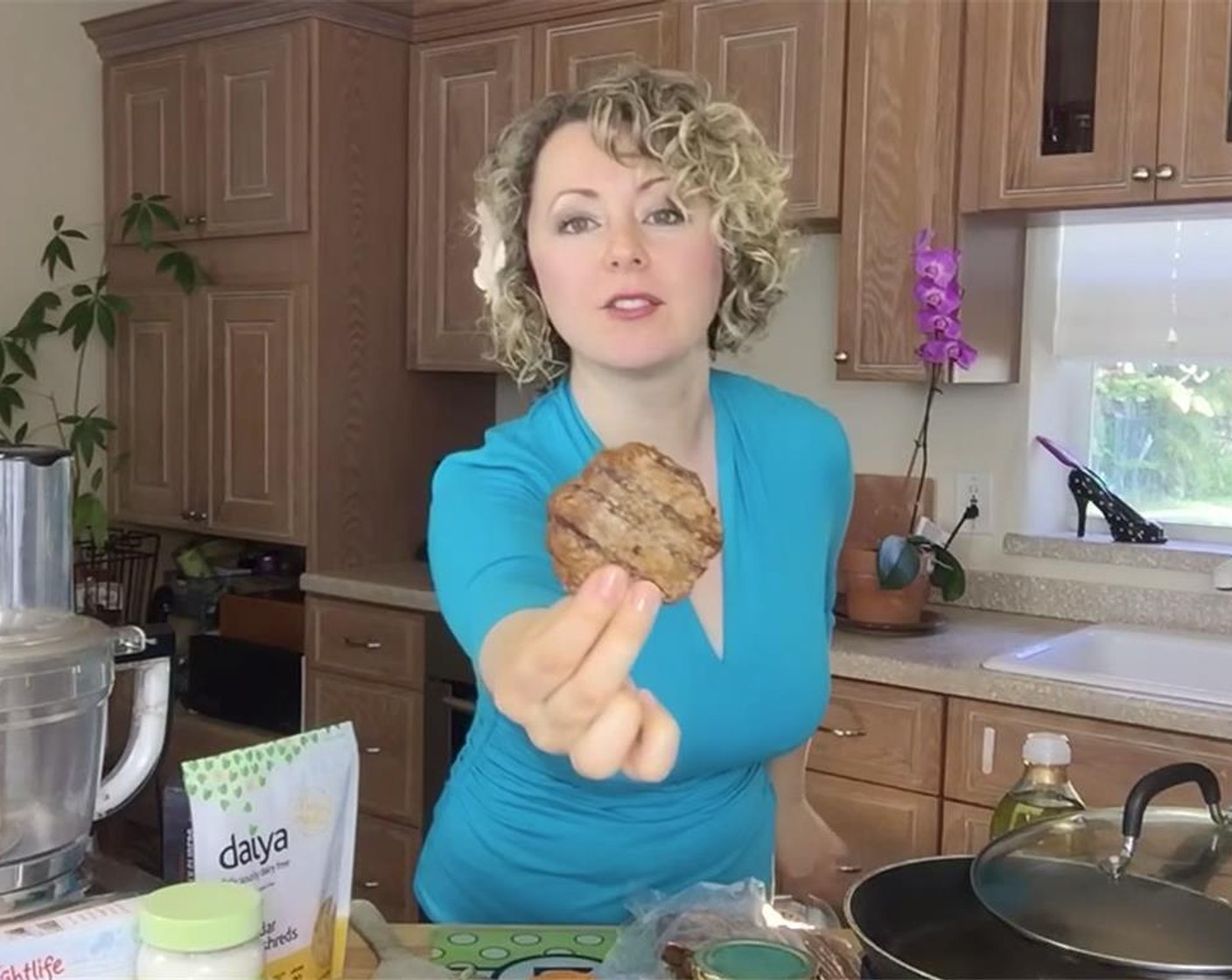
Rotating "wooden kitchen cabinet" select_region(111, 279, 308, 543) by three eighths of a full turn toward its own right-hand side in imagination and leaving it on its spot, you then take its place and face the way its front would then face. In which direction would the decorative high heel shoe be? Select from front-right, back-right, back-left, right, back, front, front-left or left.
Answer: back-right

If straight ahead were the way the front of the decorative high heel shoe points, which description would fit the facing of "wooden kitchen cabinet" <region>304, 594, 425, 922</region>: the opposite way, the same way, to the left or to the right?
to the right

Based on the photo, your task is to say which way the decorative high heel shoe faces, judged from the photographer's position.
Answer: facing to the right of the viewer

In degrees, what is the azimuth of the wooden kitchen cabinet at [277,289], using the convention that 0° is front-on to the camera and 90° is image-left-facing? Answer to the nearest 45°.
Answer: approximately 45°

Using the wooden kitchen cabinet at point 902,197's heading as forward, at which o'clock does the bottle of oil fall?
The bottle of oil is roughly at 12 o'clock from the wooden kitchen cabinet.

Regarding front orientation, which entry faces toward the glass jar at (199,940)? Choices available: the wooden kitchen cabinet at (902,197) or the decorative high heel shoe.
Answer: the wooden kitchen cabinet

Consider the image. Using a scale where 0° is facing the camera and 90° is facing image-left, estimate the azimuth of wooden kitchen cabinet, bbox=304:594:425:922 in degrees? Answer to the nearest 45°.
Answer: approximately 45°

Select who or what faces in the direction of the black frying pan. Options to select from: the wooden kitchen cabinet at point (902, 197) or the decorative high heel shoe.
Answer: the wooden kitchen cabinet

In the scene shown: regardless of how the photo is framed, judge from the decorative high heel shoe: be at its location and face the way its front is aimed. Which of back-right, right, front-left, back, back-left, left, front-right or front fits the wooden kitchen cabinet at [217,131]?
back
